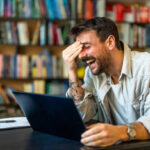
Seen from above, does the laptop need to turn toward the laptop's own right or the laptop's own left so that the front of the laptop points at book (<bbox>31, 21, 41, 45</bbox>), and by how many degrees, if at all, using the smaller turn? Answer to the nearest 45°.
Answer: approximately 45° to the laptop's own left

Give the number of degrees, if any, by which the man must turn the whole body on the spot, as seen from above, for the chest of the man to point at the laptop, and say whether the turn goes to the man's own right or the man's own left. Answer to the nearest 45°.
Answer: approximately 45° to the man's own left

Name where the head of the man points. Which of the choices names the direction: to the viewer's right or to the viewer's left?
to the viewer's left

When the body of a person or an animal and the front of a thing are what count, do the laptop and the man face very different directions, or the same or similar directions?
very different directions

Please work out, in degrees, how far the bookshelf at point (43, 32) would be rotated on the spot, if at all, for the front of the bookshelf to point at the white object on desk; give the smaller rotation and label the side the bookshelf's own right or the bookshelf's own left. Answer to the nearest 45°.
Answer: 0° — it already faces it

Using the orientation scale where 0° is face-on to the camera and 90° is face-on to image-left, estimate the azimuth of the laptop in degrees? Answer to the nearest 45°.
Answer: approximately 225°

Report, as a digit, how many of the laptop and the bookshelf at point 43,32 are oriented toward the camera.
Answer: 1

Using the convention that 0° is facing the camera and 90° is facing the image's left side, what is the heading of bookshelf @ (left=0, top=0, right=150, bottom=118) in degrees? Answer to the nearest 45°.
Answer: approximately 0°
